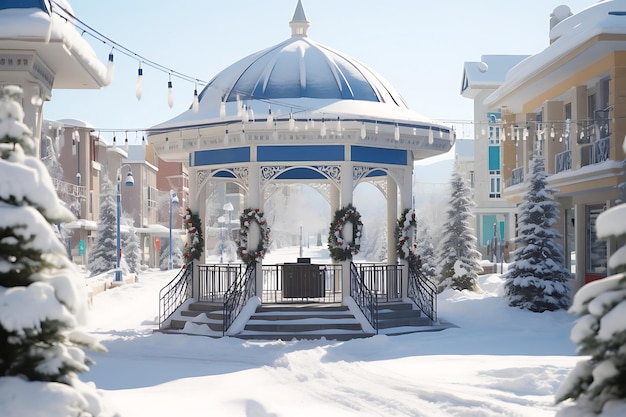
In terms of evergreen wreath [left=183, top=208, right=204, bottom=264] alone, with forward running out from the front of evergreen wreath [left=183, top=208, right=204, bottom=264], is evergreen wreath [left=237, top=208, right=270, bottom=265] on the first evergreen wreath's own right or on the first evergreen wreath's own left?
on the first evergreen wreath's own left

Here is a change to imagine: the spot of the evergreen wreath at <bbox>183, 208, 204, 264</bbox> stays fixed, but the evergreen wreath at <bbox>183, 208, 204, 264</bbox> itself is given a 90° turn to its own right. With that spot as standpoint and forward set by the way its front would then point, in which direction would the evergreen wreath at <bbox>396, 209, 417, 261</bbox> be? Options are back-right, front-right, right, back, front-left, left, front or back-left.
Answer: back-right

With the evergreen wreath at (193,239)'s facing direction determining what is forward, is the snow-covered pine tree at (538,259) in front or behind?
behind

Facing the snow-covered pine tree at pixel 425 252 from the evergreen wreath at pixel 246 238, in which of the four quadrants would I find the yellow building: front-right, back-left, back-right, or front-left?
front-right

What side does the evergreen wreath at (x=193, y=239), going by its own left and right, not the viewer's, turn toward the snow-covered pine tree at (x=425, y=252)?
back

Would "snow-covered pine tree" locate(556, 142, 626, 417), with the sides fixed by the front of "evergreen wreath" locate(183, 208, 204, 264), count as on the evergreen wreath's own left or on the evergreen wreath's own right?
on the evergreen wreath's own left

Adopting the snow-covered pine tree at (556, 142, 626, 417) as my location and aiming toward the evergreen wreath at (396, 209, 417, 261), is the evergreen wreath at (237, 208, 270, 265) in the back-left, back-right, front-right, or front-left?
front-left

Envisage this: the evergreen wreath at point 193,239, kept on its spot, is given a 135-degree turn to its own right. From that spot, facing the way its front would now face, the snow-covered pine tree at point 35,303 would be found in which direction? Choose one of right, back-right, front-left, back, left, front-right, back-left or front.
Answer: back

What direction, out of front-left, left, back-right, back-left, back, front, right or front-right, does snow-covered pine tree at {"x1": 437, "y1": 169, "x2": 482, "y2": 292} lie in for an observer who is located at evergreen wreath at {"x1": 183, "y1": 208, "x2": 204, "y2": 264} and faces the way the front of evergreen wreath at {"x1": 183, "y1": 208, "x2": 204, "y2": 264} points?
back

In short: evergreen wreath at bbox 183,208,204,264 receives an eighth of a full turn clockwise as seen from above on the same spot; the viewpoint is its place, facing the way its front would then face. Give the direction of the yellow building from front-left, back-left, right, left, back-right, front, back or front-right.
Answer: back

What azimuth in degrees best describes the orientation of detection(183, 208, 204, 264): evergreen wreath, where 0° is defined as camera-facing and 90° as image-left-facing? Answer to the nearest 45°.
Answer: approximately 45°
